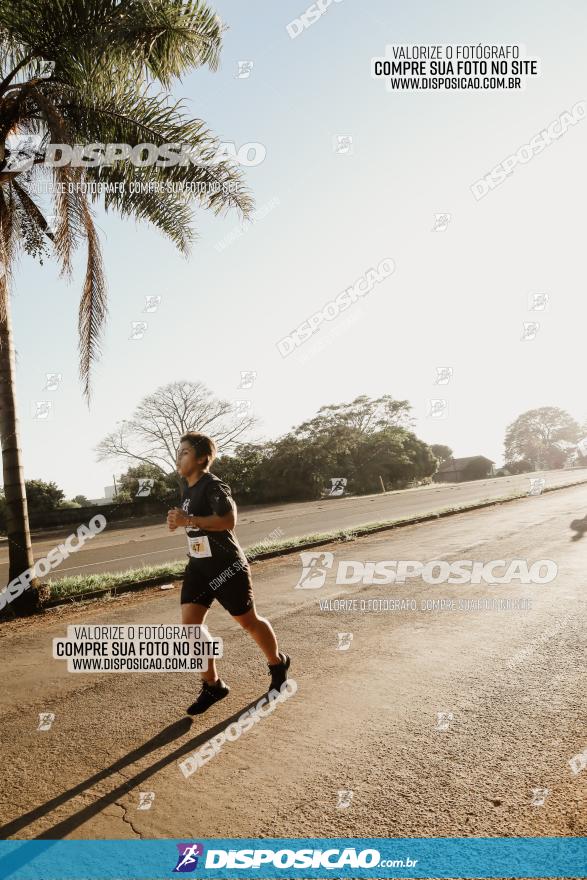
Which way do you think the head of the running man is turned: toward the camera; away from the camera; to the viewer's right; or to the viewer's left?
to the viewer's left

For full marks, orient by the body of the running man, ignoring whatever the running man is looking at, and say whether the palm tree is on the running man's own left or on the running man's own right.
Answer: on the running man's own right

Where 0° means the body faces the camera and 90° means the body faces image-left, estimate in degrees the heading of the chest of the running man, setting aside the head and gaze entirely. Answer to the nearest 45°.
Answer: approximately 45°

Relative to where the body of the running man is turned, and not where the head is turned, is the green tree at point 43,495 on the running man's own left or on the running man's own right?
on the running man's own right
